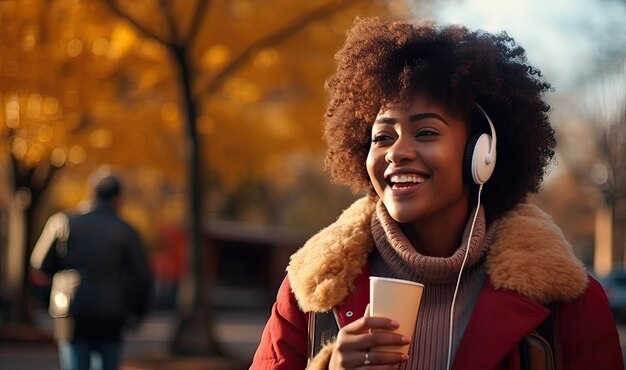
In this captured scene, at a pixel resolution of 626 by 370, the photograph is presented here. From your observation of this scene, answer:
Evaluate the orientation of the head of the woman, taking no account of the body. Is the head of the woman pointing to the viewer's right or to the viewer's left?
to the viewer's left

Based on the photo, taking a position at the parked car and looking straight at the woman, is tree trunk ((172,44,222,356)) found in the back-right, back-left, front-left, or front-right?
front-right

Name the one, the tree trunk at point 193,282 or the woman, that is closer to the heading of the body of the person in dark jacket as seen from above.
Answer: the tree trunk

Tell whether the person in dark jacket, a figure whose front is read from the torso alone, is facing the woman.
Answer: no

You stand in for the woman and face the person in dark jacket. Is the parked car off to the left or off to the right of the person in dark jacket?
right

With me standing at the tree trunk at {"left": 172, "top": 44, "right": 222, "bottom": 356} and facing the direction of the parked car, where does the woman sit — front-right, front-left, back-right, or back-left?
back-right

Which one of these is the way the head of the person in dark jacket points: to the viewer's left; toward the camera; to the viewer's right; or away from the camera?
away from the camera

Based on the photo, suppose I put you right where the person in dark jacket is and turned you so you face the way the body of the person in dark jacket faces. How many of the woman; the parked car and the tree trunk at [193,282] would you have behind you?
1

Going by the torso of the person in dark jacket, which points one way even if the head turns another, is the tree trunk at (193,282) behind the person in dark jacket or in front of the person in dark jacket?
in front

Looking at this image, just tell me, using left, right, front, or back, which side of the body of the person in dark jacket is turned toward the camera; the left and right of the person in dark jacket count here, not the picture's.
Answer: back

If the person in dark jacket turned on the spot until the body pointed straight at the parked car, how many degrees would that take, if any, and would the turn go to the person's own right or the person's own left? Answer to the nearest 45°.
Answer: approximately 45° to the person's own right
